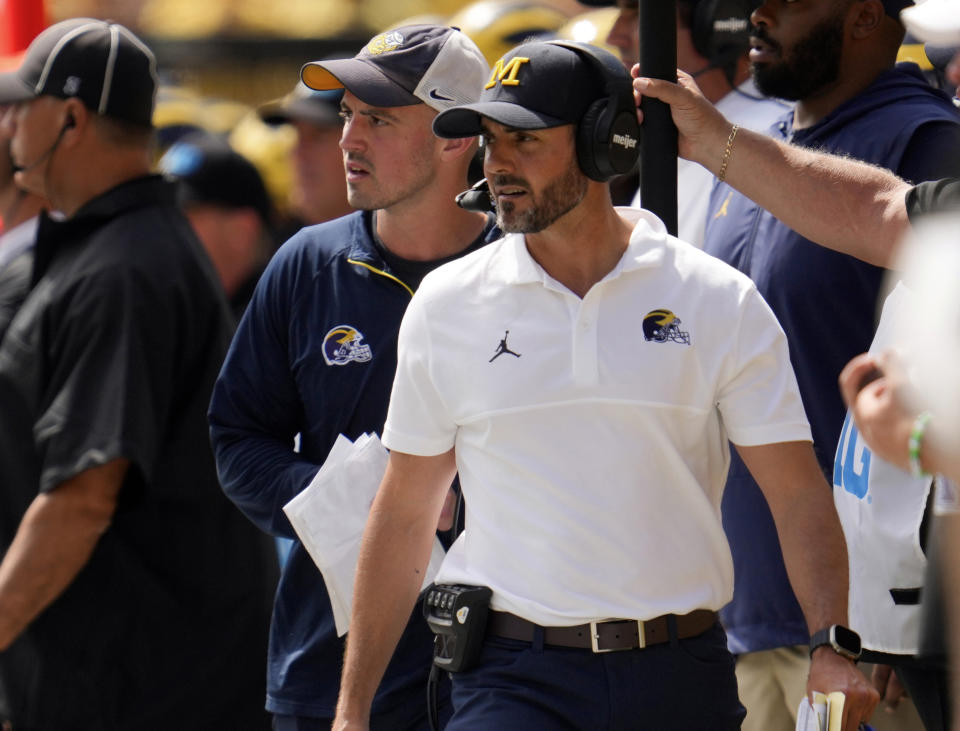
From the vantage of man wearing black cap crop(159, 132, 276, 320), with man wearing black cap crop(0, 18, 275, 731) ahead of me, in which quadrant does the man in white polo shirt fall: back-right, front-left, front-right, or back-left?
front-left

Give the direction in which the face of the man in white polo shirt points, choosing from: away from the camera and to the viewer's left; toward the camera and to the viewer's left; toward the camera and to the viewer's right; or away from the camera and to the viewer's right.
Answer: toward the camera and to the viewer's left

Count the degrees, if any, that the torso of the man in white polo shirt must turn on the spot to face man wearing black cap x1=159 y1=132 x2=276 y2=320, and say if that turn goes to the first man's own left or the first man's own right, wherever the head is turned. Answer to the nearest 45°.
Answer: approximately 135° to the first man's own right

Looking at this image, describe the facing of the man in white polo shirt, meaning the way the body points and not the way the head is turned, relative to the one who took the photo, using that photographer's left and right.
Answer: facing the viewer

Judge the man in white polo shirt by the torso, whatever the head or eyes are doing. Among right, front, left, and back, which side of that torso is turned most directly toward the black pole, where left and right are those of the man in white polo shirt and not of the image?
back

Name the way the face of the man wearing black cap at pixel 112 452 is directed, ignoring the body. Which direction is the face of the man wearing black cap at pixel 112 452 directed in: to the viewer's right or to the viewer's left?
to the viewer's left

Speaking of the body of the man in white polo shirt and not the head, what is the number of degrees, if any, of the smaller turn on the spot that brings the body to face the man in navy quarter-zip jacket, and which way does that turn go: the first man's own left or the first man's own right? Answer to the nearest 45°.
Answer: approximately 135° to the first man's own right
